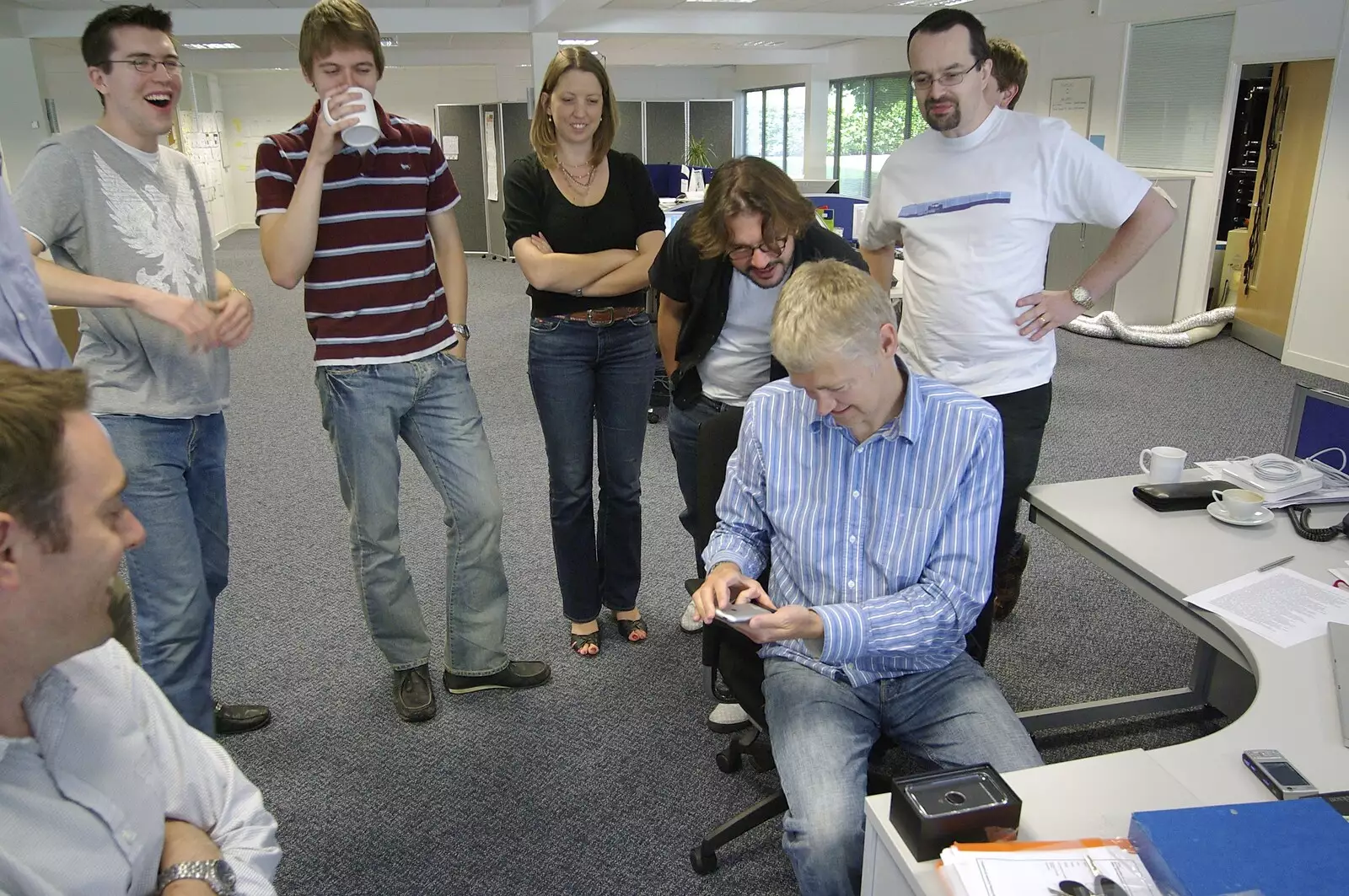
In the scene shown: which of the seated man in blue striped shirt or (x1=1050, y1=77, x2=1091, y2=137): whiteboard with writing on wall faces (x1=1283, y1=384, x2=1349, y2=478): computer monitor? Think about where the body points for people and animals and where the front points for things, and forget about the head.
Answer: the whiteboard with writing on wall

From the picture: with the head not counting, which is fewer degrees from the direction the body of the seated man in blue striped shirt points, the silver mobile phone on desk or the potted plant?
the silver mobile phone on desk

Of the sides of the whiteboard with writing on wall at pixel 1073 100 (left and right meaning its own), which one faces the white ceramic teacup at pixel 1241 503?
front

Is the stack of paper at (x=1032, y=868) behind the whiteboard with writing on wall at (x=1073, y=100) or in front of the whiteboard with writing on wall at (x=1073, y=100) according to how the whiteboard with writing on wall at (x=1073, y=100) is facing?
in front

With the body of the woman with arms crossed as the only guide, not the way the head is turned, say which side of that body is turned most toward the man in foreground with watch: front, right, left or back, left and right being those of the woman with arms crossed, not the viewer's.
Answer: front

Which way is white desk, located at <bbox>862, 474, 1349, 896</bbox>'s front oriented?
to the viewer's left

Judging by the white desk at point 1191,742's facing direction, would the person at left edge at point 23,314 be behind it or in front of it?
in front

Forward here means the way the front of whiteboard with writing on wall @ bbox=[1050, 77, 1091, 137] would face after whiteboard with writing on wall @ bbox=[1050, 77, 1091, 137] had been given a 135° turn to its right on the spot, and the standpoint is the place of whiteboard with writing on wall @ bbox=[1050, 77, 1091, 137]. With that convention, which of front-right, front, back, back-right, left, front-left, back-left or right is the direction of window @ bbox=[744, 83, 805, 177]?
front

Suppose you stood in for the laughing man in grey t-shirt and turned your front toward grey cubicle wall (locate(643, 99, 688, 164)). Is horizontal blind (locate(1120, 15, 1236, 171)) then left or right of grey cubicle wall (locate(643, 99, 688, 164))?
right

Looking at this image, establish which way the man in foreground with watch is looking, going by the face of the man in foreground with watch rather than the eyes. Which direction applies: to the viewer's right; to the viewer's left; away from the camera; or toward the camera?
to the viewer's right

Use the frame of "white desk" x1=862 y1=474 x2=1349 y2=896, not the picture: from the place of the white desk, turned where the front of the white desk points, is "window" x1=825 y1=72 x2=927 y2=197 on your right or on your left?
on your right

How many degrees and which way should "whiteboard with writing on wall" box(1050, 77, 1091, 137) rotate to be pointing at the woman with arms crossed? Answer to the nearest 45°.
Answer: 0° — it already faces them

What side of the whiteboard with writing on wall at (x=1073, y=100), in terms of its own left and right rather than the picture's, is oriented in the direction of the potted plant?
right
